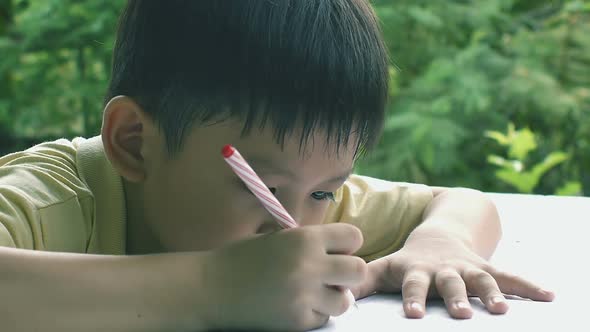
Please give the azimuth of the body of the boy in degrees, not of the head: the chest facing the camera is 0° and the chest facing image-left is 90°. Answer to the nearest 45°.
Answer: approximately 315°

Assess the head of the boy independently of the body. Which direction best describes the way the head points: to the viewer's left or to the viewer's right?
to the viewer's right
